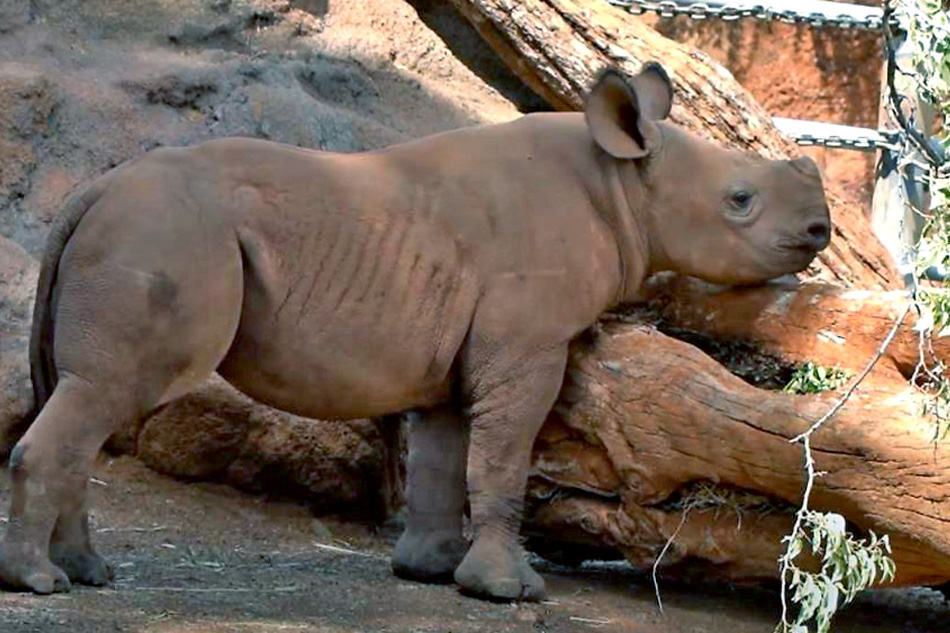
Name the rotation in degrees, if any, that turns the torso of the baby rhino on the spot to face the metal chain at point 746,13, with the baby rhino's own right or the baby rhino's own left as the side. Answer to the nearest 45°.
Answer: approximately 45° to the baby rhino's own left

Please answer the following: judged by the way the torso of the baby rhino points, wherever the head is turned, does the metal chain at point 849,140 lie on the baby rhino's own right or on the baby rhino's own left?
on the baby rhino's own left

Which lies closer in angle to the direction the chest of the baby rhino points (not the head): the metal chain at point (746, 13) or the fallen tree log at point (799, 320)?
the fallen tree log

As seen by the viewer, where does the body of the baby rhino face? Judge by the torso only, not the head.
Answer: to the viewer's right

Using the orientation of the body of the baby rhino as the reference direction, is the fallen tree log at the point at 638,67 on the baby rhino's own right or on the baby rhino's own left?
on the baby rhino's own left

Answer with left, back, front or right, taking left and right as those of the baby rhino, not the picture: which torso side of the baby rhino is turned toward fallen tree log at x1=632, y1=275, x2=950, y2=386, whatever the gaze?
front
